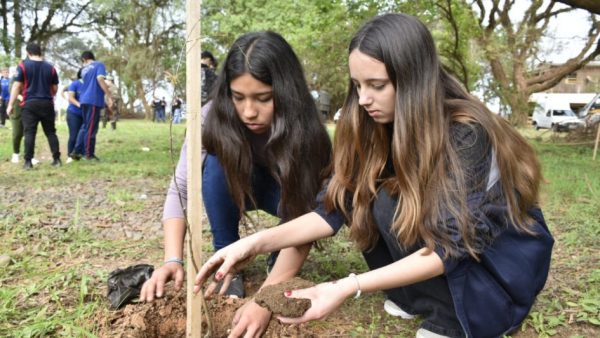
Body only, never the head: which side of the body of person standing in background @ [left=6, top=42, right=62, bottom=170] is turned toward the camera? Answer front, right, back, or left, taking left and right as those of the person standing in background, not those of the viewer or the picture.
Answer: back

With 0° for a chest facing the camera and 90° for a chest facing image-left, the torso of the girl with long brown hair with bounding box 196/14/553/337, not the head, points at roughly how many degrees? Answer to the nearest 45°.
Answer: approximately 45°

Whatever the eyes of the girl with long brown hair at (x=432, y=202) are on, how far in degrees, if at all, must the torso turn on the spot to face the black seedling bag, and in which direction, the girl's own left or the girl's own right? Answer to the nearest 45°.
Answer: approximately 45° to the girl's own right

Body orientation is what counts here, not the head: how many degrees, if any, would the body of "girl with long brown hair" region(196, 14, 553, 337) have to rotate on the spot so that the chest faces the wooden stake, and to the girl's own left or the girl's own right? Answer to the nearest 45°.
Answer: approximately 45° to the girl's own right

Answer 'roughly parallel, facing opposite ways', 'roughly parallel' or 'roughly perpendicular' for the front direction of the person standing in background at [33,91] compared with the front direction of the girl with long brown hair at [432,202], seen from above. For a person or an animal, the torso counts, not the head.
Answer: roughly perpendicular

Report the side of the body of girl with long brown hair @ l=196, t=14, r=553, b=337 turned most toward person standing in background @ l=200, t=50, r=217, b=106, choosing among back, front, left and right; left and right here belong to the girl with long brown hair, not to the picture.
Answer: right

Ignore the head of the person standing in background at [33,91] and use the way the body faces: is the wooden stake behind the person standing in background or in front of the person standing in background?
behind

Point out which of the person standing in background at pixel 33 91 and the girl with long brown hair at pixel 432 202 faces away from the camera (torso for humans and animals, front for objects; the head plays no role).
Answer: the person standing in background

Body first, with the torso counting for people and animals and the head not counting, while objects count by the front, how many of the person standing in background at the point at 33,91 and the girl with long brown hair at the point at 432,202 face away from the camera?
1

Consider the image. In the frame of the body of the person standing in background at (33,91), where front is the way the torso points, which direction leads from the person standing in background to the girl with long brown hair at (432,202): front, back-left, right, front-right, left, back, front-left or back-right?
back

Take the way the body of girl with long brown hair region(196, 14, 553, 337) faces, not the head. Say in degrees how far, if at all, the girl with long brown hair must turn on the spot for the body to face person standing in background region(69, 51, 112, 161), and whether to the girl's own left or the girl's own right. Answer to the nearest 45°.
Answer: approximately 90° to the girl's own right
